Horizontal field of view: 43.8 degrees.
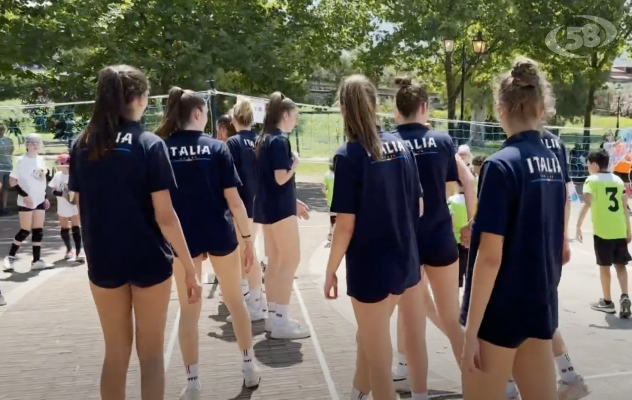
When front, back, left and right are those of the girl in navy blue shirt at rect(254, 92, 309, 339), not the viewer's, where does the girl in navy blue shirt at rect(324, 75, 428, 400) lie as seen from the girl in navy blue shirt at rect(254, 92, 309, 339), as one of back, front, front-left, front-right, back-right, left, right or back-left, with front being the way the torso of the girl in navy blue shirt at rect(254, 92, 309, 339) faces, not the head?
right

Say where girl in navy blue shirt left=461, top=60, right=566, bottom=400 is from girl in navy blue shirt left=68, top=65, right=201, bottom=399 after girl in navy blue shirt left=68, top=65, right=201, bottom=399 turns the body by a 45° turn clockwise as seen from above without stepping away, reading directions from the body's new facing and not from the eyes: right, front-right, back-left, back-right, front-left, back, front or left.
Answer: front-right

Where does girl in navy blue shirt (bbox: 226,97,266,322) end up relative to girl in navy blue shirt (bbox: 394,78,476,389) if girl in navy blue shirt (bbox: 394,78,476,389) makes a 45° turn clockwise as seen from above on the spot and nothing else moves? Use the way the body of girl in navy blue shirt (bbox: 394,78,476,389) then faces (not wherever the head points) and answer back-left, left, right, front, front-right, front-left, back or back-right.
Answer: back-left

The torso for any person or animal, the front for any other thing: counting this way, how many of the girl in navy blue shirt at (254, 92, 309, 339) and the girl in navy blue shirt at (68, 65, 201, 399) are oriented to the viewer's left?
0

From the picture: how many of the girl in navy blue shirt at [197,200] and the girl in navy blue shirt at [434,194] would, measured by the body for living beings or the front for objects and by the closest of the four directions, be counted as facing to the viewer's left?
0

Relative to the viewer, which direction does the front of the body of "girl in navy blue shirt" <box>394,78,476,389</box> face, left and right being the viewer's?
facing away from the viewer and to the right of the viewer

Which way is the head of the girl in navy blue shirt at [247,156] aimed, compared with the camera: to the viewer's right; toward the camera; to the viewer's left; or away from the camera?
away from the camera

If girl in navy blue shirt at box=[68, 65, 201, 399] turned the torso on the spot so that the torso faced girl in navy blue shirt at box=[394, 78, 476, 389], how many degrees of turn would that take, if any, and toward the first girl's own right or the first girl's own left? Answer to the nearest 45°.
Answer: approximately 45° to the first girl's own right

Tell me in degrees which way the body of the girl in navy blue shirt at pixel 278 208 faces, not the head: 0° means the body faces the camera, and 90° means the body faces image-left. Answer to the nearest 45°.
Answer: approximately 270°

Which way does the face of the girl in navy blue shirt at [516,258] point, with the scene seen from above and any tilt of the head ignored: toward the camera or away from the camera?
away from the camera

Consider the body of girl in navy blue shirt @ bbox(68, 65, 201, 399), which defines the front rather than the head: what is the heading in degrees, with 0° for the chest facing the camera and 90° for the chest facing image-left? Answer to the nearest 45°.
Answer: approximately 225°

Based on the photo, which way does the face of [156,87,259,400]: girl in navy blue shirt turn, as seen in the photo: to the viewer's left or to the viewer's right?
to the viewer's right

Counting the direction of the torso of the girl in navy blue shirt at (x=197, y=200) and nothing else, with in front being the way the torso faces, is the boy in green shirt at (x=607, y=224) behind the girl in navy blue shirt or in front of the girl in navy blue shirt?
in front
